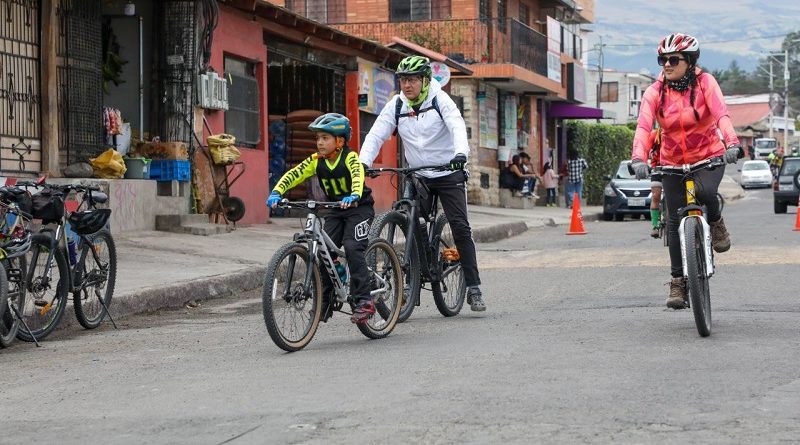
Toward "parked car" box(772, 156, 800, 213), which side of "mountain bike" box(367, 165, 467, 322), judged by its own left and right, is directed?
back

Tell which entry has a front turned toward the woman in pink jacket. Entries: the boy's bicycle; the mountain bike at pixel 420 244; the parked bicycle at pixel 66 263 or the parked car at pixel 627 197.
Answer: the parked car

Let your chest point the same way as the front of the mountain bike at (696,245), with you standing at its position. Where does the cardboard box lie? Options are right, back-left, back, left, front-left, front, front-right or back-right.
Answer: back-right

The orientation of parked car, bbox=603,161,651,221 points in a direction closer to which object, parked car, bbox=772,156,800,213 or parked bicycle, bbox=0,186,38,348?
the parked bicycle

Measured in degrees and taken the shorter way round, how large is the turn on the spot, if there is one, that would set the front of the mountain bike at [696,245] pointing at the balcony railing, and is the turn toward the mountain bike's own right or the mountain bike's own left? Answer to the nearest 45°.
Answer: approximately 180°

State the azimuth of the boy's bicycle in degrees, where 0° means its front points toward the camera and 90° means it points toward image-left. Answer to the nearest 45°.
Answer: approximately 45°

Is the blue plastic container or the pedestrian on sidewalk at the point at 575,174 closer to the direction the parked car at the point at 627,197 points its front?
the blue plastic container

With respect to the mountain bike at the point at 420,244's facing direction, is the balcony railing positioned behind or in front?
behind

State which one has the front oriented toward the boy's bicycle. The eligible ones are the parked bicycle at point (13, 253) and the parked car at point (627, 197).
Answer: the parked car
